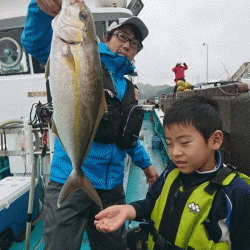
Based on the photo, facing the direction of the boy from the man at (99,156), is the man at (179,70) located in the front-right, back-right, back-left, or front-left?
back-left

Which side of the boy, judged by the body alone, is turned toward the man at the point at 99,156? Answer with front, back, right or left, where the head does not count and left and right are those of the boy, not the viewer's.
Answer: right

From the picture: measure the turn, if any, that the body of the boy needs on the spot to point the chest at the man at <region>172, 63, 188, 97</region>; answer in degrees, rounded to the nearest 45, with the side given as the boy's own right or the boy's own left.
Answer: approximately 135° to the boy's own right

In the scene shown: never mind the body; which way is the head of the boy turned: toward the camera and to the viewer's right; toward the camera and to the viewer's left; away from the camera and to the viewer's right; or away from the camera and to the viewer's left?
toward the camera and to the viewer's left

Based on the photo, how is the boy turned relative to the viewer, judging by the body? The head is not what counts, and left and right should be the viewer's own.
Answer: facing the viewer and to the left of the viewer

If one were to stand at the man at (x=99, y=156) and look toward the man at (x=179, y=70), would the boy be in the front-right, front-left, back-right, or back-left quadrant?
back-right
